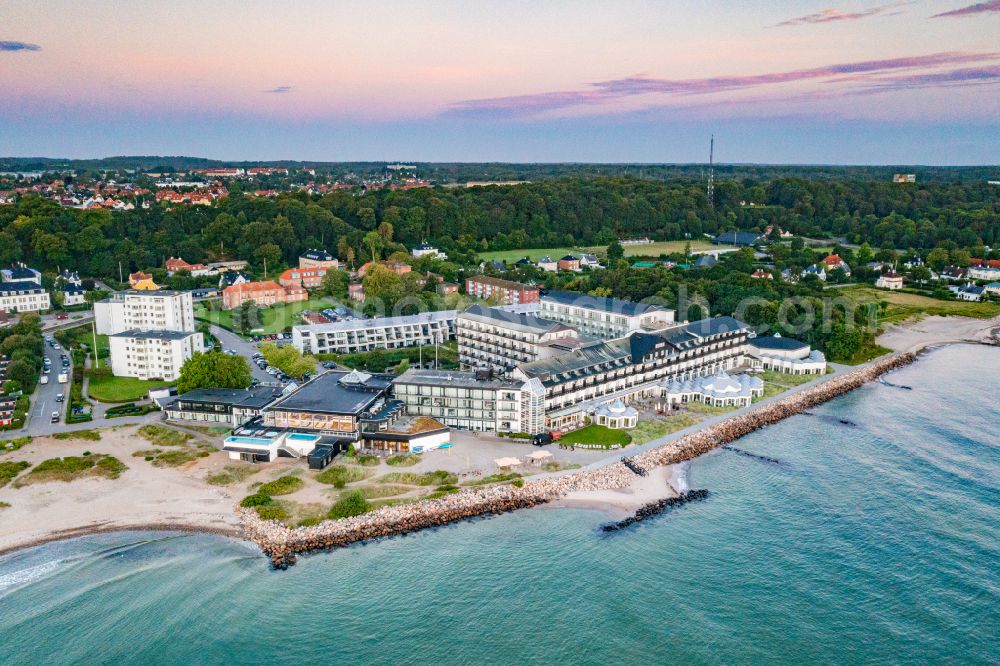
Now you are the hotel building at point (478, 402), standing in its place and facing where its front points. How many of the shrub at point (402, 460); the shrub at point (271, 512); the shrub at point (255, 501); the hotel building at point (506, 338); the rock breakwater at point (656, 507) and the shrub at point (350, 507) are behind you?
1

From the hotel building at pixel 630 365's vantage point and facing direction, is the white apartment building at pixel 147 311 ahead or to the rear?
to the rear

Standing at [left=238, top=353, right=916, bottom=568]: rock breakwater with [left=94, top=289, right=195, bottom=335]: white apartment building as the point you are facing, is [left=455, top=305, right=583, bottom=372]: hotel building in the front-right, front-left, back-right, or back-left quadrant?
front-right

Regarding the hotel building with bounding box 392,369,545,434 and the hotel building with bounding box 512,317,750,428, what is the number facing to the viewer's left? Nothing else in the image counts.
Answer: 0

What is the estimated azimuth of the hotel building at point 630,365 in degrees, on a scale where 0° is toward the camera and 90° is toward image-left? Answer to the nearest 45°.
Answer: approximately 315°

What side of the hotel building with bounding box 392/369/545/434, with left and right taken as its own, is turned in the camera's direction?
front

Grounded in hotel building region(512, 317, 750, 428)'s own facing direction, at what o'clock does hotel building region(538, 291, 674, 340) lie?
hotel building region(538, 291, 674, 340) is roughly at 7 o'clock from hotel building region(512, 317, 750, 428).

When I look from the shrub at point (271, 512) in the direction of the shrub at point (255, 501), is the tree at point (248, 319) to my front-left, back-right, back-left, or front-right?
front-right

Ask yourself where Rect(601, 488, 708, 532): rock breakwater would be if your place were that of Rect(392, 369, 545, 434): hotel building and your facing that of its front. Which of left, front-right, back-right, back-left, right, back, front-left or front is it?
front-left

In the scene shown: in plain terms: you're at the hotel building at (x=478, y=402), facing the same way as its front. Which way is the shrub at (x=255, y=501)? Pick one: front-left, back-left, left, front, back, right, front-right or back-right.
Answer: front-right

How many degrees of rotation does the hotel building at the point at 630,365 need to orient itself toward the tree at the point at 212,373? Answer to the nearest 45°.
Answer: approximately 135° to its right

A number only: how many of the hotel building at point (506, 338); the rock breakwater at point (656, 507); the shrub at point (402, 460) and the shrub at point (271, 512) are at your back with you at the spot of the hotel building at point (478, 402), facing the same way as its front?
1

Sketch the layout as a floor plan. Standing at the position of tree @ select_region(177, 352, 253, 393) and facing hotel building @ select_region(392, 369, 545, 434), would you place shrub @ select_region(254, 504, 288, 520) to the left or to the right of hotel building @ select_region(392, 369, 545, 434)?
right

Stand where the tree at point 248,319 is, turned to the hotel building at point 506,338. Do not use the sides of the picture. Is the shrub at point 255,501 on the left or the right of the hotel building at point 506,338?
right
